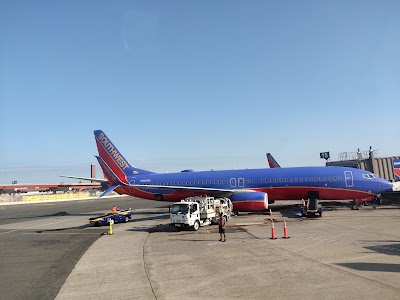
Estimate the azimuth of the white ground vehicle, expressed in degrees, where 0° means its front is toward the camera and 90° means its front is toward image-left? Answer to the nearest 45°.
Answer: approximately 45°

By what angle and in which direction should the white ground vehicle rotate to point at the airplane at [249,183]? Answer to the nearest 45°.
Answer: approximately 180°
